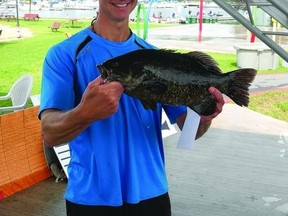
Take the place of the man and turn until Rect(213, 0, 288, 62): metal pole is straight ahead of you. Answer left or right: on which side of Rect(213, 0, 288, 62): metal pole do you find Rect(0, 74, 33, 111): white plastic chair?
left

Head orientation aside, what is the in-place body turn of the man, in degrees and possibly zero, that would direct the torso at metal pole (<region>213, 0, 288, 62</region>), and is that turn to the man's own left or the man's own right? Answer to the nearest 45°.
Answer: approximately 135° to the man's own left

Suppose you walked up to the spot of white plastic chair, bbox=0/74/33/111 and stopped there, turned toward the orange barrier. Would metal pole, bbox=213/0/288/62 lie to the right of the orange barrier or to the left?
left

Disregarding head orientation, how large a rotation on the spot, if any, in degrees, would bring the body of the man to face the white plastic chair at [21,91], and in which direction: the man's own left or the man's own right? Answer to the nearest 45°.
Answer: approximately 180°

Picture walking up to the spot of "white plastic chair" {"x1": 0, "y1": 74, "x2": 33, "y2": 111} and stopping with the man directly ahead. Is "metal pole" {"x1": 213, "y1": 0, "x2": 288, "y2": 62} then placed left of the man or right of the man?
left

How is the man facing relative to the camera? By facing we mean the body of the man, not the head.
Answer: toward the camera
